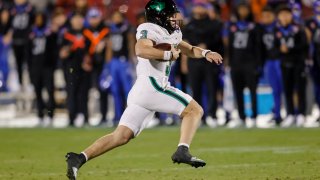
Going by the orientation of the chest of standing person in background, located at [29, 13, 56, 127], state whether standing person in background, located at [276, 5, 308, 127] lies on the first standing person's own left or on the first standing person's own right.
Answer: on the first standing person's own left

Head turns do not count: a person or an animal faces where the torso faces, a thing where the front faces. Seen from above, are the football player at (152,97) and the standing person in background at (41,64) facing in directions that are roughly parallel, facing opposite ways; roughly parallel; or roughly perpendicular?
roughly perpendicular

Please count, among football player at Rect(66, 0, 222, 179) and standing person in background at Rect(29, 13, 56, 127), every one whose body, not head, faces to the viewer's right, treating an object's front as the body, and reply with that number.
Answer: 1

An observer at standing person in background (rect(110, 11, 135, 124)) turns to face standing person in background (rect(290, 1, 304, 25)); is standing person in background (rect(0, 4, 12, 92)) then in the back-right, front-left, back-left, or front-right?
back-left

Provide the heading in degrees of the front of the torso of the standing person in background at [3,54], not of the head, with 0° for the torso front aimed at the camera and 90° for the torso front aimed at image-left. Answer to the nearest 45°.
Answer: approximately 0°

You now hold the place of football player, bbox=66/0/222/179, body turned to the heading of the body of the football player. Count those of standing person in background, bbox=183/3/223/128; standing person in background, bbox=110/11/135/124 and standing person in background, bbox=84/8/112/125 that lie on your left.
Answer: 3

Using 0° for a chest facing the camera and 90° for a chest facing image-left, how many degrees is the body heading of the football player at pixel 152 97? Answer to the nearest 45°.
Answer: approximately 270°

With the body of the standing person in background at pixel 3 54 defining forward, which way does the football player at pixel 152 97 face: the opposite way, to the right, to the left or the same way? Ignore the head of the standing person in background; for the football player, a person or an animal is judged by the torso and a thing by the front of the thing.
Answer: to the left

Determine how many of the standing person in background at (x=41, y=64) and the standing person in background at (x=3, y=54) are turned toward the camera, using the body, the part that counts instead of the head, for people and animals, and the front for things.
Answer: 2

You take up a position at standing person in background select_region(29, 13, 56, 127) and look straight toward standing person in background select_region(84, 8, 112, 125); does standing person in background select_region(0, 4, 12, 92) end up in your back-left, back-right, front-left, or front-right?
back-left
